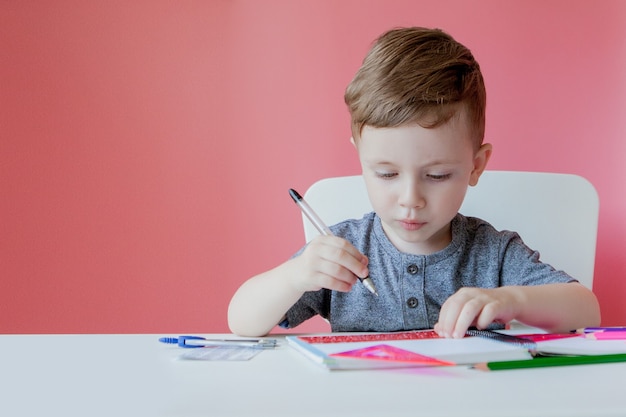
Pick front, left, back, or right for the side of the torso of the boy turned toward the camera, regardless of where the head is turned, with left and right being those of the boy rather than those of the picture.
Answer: front

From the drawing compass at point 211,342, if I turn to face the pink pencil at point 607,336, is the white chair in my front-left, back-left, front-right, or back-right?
front-left

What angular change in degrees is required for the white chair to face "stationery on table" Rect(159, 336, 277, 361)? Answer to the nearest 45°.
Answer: approximately 45° to its right

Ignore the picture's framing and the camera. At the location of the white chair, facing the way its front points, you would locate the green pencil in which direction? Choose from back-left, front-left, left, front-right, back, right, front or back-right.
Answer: front

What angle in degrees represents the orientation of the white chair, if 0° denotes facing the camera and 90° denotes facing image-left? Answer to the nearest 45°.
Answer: approximately 0°

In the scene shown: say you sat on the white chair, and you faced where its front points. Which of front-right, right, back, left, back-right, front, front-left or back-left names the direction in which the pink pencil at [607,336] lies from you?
front

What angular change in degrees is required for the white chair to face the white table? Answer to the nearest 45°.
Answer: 0° — it already faces it

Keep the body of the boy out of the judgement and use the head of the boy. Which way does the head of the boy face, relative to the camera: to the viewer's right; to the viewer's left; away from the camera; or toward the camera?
toward the camera

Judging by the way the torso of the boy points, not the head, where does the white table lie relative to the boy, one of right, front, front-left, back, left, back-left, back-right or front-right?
front
